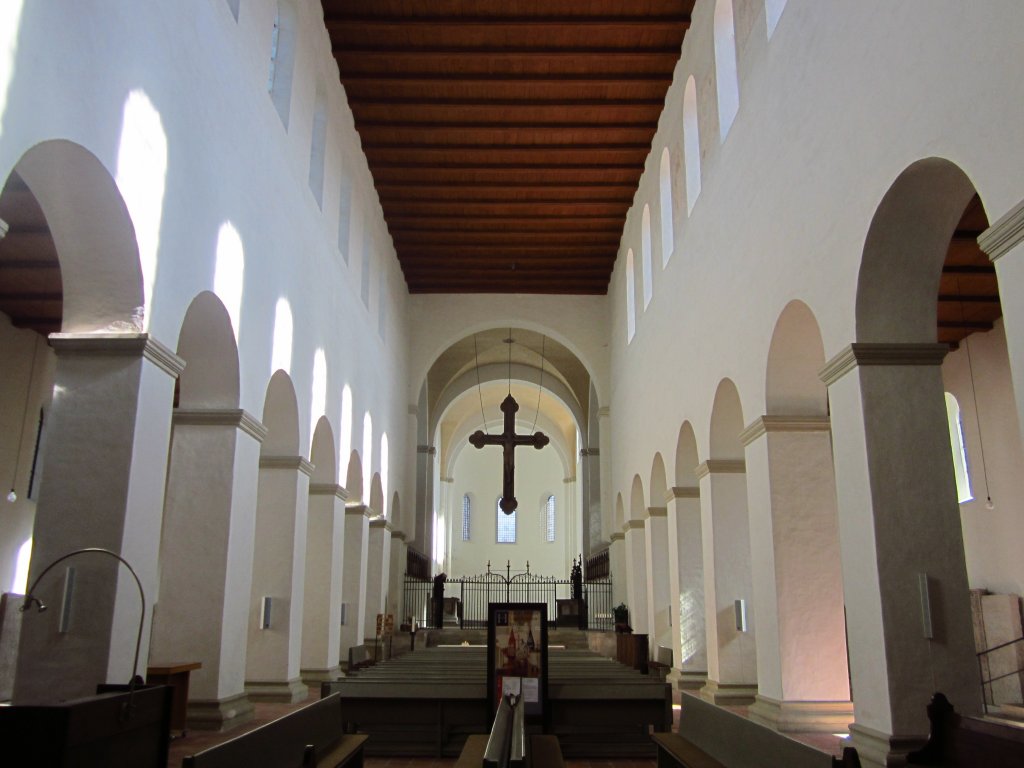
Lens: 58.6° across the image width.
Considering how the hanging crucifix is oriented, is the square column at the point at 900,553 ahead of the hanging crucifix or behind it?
ahead

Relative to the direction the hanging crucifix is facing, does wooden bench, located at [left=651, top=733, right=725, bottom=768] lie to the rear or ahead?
ahead

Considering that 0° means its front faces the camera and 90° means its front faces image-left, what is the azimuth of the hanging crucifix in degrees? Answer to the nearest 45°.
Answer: approximately 0°

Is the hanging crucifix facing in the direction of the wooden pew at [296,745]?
yes

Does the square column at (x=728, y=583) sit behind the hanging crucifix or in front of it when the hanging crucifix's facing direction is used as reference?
in front

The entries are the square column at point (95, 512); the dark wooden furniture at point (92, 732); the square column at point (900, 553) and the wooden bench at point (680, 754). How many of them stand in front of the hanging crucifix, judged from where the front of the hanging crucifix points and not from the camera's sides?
4

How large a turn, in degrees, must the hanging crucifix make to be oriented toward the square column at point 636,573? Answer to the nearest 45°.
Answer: approximately 45° to its left

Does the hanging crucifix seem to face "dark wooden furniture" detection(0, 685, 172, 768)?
yes

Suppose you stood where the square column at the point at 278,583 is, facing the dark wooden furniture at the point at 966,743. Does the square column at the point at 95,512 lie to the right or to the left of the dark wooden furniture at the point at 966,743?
right

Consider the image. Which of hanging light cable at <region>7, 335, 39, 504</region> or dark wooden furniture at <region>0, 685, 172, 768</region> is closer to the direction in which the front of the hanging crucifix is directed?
the dark wooden furniture
